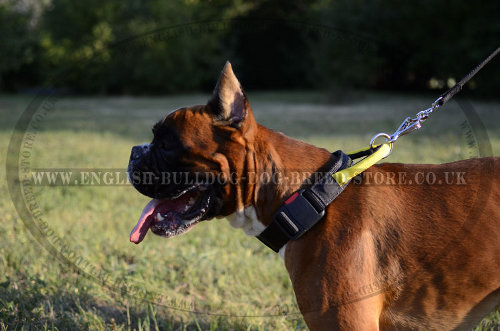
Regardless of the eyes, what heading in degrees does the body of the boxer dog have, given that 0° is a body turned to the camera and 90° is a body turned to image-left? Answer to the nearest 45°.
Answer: approximately 90°
